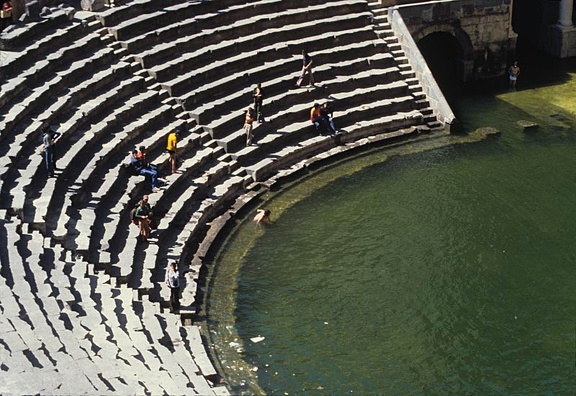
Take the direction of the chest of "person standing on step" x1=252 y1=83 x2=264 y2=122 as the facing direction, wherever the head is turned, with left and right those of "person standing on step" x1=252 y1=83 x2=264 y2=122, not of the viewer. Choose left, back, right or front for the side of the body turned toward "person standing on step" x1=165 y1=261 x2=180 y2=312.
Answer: front

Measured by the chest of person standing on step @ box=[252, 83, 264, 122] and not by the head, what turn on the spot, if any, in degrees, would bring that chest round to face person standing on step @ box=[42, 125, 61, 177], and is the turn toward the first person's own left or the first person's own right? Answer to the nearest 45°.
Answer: approximately 45° to the first person's own right

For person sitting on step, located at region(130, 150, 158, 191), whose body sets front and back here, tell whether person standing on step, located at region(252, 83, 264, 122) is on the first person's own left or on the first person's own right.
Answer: on the first person's own left

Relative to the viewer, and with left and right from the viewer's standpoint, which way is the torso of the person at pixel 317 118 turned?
facing the viewer and to the right of the viewer

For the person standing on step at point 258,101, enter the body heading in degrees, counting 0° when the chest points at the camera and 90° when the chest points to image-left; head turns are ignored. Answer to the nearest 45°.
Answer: approximately 0°

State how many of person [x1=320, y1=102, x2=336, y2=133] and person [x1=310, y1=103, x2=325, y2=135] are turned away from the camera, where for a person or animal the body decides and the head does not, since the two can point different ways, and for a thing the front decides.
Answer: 0

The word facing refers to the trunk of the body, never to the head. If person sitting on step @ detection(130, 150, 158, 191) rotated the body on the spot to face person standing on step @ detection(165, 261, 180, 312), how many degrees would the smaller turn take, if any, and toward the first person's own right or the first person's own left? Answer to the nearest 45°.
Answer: approximately 45° to the first person's own right
